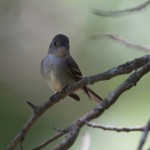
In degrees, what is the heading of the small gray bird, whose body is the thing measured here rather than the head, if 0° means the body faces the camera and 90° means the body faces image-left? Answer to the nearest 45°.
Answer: approximately 45°
